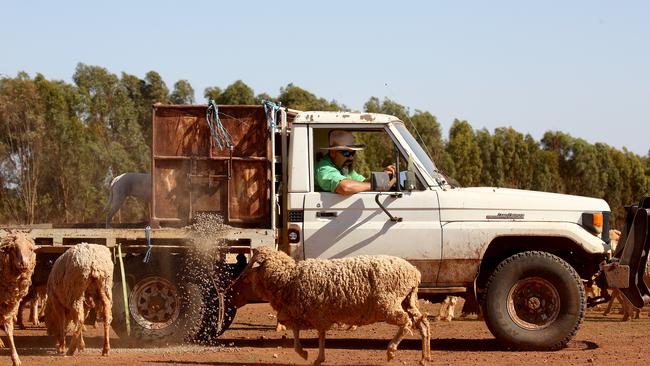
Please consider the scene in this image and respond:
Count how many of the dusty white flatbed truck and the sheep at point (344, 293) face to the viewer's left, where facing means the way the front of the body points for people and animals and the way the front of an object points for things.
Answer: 1

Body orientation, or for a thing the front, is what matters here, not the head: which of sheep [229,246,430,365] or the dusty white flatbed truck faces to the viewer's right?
the dusty white flatbed truck

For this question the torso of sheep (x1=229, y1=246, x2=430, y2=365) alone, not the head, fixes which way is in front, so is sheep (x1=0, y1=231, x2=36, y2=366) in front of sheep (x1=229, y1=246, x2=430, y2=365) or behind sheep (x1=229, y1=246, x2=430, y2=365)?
in front

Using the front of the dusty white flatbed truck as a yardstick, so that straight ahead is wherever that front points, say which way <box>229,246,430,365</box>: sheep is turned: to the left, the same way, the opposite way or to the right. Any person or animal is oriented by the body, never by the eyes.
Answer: the opposite way

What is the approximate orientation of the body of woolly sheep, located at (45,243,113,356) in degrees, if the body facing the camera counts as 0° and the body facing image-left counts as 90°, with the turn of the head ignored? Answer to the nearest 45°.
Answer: approximately 135°

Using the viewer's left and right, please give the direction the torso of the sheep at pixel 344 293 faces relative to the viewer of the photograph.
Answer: facing to the left of the viewer

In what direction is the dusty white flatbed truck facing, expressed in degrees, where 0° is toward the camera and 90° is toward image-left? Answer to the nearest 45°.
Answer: approximately 270°

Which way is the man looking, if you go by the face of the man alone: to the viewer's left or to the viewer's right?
to the viewer's right

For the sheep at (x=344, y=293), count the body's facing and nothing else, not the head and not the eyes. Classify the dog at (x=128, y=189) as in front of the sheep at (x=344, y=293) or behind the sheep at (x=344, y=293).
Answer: in front
